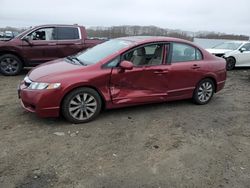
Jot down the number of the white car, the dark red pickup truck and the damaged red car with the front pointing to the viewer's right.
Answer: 0

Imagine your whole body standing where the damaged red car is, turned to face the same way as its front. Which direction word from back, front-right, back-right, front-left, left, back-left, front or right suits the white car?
back

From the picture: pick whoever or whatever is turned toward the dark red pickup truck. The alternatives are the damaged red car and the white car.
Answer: the white car

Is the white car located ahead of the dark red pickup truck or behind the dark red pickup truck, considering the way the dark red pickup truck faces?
behind

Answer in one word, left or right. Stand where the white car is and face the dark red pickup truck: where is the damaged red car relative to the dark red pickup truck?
left

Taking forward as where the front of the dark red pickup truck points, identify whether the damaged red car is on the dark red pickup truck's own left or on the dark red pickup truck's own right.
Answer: on the dark red pickup truck's own left

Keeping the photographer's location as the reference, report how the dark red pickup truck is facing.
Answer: facing to the left of the viewer

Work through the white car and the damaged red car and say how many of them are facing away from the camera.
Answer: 0

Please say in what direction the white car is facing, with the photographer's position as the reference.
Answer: facing the viewer and to the left of the viewer

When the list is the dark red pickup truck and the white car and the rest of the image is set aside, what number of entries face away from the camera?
0

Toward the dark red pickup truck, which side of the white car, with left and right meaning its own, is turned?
front
